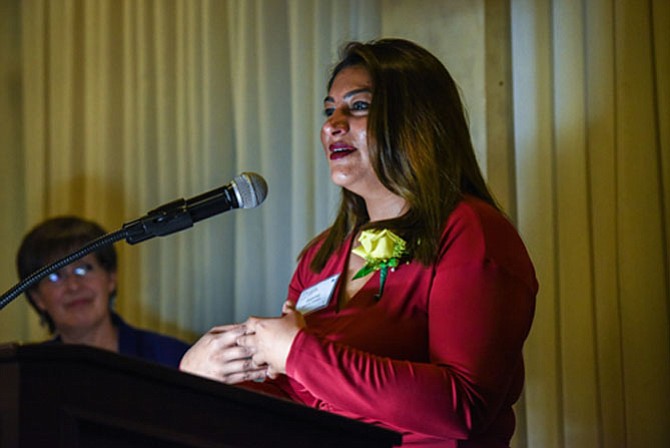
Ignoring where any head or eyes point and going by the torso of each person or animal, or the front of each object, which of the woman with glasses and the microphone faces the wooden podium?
the woman with glasses

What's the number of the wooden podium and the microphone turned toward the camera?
0

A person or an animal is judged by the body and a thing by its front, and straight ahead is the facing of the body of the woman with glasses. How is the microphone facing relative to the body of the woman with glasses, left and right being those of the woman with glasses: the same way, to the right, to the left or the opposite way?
to the left

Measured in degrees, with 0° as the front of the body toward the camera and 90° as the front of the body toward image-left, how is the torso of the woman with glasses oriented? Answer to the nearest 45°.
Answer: approximately 0°

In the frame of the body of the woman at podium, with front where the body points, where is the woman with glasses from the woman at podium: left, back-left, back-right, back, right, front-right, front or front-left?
right

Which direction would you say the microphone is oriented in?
to the viewer's right

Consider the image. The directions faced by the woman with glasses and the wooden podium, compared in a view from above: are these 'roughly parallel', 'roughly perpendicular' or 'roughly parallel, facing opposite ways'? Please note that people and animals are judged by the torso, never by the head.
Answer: roughly perpendicular

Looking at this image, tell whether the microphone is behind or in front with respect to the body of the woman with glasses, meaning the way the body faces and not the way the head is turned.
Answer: in front

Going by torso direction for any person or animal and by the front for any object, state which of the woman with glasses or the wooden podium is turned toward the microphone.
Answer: the woman with glasses

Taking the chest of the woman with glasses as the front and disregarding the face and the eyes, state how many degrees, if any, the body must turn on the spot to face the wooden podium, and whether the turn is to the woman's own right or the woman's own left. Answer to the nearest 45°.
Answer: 0° — they already face it

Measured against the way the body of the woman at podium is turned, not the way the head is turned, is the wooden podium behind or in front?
in front

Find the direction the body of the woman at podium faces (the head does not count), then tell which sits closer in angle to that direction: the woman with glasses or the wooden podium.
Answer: the wooden podium
